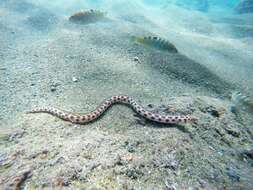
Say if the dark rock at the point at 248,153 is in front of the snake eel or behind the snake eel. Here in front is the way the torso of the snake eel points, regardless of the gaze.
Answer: in front

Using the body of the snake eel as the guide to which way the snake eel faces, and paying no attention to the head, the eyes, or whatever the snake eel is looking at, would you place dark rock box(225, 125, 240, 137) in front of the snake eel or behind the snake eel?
in front

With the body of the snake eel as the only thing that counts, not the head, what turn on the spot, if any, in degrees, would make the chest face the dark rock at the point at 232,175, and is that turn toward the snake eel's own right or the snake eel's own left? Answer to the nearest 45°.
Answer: approximately 45° to the snake eel's own right

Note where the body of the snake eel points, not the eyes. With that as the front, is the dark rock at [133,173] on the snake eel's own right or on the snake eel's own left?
on the snake eel's own right

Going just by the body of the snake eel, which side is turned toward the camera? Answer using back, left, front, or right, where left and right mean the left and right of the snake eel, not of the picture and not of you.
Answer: right
